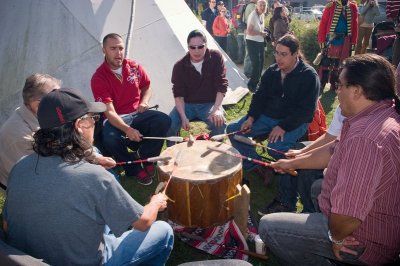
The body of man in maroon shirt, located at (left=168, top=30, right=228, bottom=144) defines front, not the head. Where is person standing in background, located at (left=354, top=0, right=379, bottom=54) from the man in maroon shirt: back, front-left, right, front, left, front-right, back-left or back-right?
back-left

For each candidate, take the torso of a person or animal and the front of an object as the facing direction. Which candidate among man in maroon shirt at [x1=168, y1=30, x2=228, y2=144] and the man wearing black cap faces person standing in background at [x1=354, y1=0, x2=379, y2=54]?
the man wearing black cap

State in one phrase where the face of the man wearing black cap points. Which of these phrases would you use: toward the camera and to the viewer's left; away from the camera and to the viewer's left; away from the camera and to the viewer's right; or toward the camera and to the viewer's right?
away from the camera and to the viewer's right

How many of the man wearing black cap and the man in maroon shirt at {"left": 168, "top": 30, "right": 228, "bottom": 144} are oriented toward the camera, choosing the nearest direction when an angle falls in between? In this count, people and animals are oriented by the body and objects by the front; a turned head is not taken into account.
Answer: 1

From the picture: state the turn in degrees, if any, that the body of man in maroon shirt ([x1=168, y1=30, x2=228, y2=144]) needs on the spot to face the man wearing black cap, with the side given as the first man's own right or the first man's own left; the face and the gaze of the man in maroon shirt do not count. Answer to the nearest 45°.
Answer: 0° — they already face them

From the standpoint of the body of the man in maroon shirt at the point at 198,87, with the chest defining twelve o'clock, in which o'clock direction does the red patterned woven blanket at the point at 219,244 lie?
The red patterned woven blanket is roughly at 12 o'clock from the man in maroon shirt.

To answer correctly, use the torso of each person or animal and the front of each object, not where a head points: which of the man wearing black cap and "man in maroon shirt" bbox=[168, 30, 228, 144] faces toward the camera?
the man in maroon shirt

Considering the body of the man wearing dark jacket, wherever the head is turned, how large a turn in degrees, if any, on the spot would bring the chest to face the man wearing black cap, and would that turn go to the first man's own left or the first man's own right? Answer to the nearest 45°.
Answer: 0° — they already face them

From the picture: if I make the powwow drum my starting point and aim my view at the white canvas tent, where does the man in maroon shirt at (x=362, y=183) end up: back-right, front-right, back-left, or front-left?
back-right

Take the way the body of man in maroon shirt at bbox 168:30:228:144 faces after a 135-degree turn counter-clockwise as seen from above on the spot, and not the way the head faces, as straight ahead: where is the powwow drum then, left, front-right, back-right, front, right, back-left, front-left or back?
back-right

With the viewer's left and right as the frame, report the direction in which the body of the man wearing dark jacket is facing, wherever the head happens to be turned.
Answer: facing the viewer and to the left of the viewer

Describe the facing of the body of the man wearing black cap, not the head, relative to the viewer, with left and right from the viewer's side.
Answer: facing away from the viewer and to the right of the viewer

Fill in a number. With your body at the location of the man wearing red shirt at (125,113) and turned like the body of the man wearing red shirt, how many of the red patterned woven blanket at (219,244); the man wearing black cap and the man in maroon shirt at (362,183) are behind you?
0

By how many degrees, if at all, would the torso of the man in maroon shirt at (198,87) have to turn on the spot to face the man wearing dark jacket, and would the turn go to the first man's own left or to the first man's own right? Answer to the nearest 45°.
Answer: approximately 45° to the first man's own left

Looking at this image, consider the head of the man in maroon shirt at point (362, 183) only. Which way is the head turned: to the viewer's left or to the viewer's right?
to the viewer's left

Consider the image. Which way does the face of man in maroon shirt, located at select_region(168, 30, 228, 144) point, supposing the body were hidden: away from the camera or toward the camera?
toward the camera

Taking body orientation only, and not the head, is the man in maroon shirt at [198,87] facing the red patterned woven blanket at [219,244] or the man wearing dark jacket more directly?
the red patterned woven blanket

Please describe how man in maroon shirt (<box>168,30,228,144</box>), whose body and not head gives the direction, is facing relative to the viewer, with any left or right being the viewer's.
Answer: facing the viewer

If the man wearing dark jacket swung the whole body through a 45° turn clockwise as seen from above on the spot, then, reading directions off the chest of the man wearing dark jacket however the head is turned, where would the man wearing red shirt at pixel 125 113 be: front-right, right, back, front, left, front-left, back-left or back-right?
front

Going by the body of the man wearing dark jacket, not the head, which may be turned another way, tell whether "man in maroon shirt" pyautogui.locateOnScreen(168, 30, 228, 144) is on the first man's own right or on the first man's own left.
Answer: on the first man's own right

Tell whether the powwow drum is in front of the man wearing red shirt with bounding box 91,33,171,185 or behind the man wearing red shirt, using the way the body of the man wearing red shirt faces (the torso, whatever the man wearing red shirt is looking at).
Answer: in front
